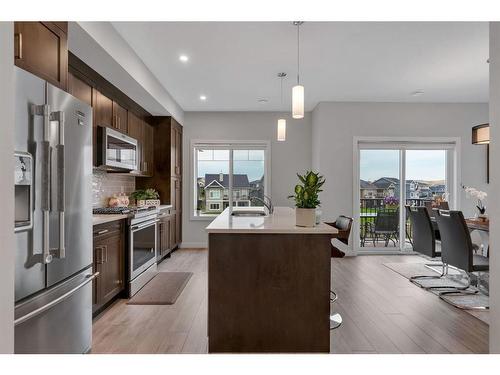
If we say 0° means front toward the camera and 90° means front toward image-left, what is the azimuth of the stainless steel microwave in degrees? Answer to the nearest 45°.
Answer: approximately 315°

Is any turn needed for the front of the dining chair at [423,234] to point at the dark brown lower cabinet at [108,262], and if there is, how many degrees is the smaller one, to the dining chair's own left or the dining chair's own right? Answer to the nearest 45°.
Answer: approximately 180°

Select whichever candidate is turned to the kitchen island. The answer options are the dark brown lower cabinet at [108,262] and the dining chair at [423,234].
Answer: the dark brown lower cabinet

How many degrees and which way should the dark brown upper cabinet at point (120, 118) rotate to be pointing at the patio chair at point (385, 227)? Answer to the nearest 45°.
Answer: approximately 45° to its left

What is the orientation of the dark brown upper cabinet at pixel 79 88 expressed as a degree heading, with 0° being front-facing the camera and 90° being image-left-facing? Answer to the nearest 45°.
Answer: approximately 315°

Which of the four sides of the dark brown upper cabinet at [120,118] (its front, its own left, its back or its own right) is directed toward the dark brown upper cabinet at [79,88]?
right

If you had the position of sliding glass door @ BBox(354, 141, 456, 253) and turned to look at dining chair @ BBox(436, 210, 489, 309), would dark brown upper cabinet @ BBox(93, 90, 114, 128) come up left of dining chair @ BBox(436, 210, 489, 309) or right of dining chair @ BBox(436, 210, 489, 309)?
right

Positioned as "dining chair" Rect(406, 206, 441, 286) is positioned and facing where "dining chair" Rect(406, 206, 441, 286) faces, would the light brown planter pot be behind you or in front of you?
behind

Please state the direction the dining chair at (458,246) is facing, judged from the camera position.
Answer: facing away from the viewer and to the right of the viewer

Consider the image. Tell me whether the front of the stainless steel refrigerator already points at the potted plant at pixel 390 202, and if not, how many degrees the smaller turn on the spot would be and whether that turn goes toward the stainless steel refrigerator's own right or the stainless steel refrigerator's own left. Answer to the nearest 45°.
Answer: approximately 45° to the stainless steel refrigerator's own left
